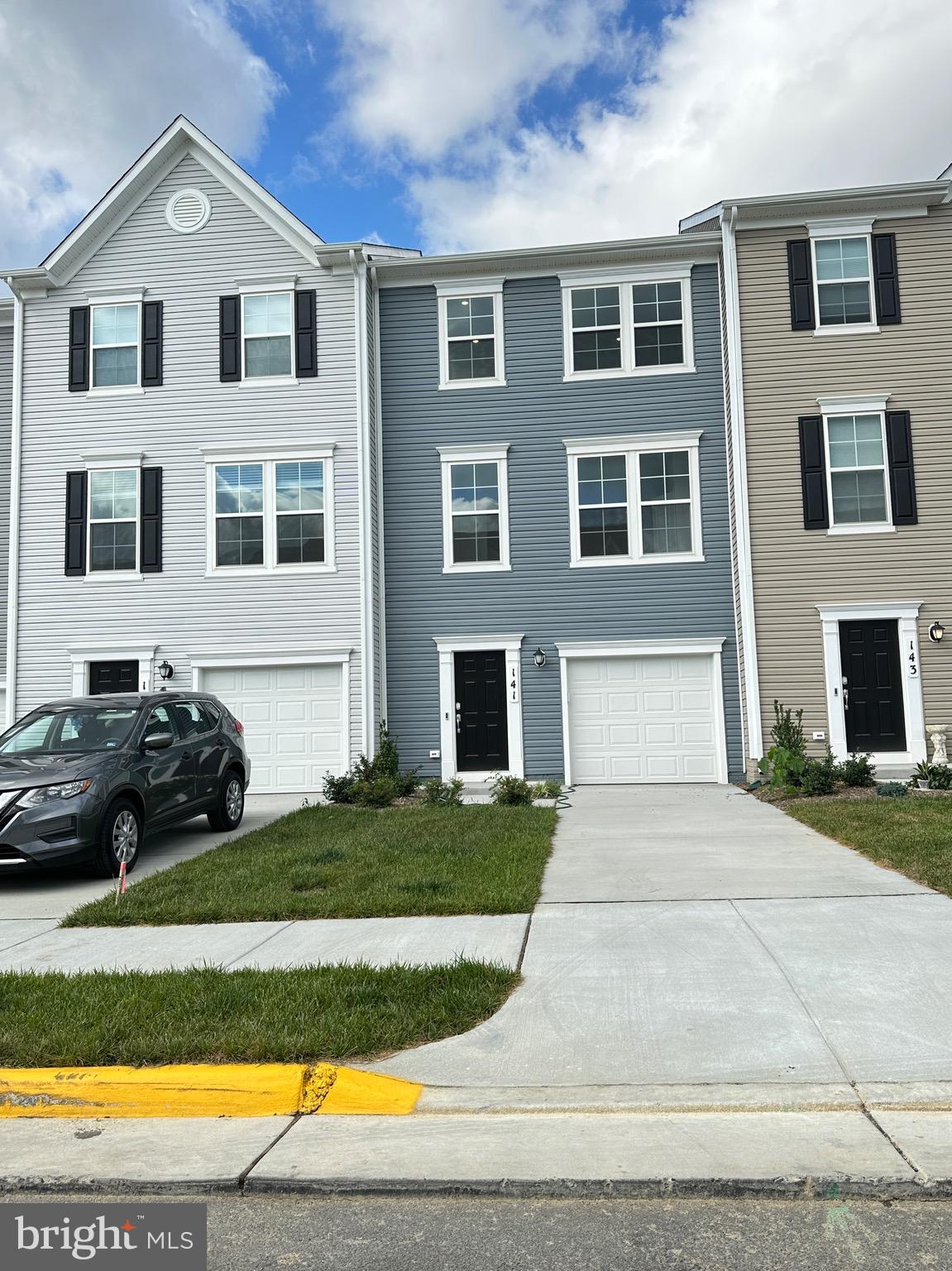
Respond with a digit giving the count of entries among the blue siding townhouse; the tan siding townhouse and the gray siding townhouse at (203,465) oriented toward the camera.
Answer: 3

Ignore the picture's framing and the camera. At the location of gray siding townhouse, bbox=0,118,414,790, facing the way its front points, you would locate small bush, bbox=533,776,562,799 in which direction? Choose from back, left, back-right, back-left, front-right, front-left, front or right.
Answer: front-left

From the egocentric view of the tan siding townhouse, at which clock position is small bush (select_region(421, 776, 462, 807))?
The small bush is roughly at 2 o'clock from the tan siding townhouse.

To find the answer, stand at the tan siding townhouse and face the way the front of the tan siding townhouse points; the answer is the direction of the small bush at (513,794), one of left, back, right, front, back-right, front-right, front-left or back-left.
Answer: front-right

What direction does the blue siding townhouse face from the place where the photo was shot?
facing the viewer

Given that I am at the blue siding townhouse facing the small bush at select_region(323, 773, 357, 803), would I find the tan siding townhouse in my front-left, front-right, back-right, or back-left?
back-left

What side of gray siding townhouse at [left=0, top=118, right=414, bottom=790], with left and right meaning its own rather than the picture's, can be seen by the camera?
front

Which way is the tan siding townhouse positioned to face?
toward the camera

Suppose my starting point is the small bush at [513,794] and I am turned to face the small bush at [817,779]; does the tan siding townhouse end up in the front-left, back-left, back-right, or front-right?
front-left

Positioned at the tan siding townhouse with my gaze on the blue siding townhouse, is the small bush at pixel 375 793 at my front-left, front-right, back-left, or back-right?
front-left

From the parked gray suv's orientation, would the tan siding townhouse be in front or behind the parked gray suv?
behind

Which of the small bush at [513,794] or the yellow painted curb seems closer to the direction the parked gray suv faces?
the yellow painted curb
